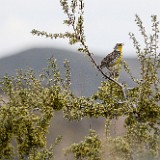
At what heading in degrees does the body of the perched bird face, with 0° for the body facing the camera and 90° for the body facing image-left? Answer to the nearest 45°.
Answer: approximately 270°
